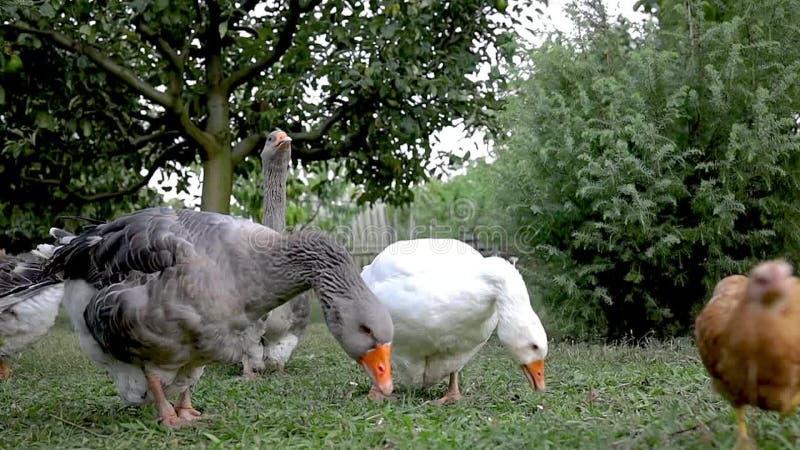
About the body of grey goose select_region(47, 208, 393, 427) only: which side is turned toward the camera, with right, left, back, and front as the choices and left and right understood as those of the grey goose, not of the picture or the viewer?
right

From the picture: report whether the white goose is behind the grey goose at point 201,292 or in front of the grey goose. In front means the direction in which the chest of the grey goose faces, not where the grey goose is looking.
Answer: in front

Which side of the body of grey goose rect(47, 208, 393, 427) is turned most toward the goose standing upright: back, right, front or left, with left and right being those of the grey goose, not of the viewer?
left

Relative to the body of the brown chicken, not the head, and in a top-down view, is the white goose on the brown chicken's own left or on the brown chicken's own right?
on the brown chicken's own right

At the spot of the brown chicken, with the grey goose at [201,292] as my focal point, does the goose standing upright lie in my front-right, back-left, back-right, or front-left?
front-right

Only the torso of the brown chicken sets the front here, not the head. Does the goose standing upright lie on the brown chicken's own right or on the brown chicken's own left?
on the brown chicken's own right

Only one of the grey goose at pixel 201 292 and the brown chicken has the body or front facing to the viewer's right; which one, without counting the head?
the grey goose

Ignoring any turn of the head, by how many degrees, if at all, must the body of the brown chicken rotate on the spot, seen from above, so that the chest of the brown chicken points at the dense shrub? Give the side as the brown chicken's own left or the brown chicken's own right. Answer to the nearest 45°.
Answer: approximately 180°

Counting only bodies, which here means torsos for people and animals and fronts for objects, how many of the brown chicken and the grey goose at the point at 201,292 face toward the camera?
1

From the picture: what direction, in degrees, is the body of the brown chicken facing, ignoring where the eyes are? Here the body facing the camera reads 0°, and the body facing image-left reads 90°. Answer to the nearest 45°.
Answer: approximately 0°

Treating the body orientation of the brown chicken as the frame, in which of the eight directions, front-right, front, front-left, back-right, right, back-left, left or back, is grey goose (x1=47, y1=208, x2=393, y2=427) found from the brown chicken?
right

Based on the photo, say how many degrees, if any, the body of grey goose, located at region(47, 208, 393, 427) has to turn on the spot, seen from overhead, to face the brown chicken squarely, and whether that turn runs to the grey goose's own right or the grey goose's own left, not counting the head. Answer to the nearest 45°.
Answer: approximately 45° to the grey goose's own right
